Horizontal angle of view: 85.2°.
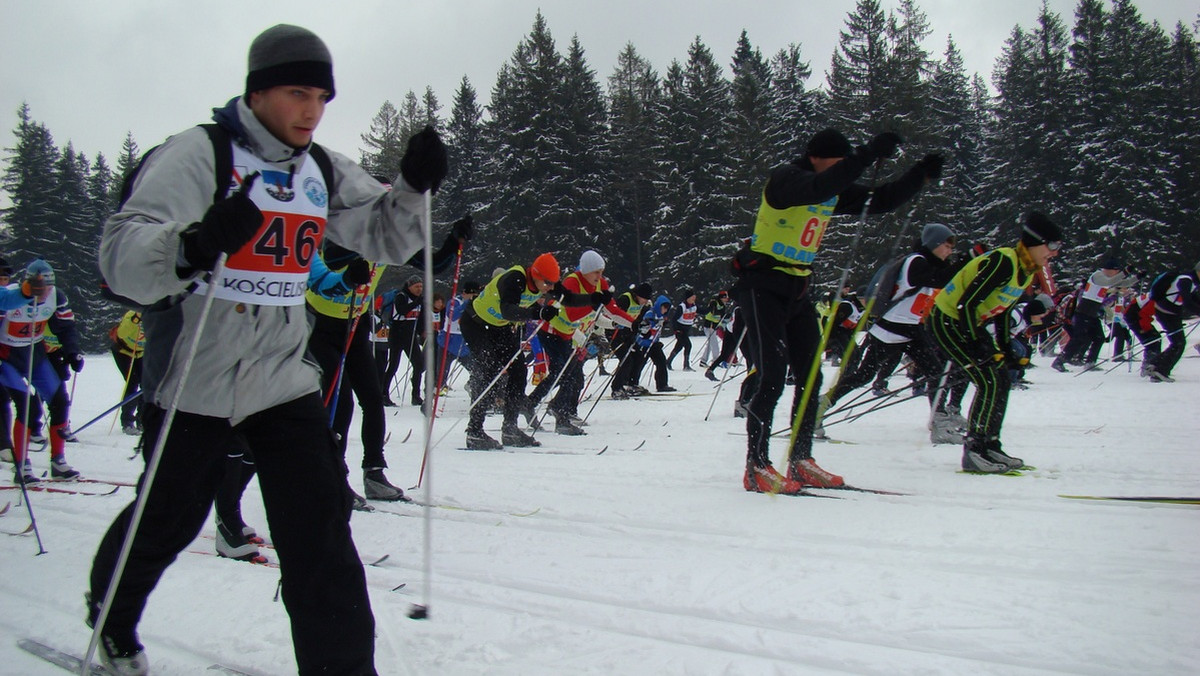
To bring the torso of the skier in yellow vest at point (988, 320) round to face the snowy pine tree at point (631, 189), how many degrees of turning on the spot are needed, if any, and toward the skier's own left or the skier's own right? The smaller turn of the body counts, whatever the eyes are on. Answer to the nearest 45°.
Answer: approximately 135° to the skier's own left

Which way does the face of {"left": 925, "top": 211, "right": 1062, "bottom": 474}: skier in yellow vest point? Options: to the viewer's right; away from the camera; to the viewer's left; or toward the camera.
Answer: to the viewer's right

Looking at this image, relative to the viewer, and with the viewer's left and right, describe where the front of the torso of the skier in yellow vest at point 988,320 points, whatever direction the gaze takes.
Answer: facing to the right of the viewer

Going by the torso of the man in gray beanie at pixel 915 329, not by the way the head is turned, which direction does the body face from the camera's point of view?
to the viewer's right

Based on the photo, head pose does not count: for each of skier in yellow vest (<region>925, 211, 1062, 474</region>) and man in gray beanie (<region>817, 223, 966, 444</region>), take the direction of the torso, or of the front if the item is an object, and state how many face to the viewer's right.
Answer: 2

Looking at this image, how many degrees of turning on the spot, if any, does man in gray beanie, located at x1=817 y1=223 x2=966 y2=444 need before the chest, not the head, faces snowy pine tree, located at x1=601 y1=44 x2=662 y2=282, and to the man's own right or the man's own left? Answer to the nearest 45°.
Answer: approximately 135° to the man's own left
